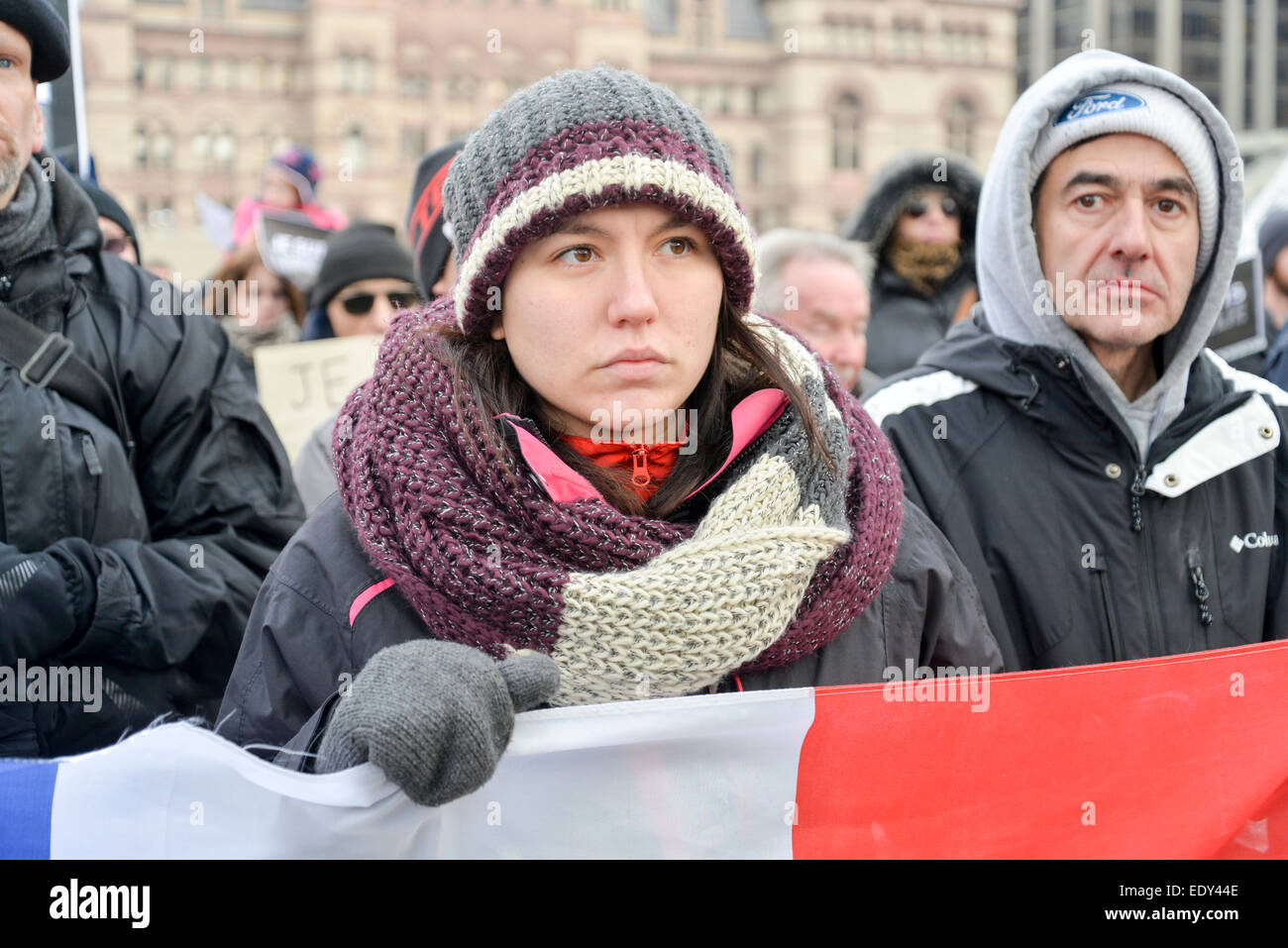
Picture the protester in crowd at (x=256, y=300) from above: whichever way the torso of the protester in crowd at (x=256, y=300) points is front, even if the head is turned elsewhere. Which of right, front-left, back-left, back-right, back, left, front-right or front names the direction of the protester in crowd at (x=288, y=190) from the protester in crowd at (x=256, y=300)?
back

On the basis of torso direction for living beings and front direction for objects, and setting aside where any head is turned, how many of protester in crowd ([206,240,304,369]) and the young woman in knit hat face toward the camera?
2

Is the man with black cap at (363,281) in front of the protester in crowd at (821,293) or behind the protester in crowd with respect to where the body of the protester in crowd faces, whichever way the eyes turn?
behind

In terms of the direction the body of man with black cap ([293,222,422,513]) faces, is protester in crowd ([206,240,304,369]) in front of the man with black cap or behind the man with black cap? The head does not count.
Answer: behind

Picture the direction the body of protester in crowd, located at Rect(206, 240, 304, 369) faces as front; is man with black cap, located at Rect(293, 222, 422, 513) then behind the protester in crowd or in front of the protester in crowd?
in front

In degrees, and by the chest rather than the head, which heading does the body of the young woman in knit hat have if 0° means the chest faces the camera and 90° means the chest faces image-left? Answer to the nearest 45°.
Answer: approximately 0°

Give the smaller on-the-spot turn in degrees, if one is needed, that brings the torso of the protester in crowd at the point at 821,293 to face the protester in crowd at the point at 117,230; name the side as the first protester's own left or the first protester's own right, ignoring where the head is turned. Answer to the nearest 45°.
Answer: approximately 135° to the first protester's own right

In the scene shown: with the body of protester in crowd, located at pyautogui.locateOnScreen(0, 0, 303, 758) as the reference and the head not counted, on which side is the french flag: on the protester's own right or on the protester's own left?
on the protester's own left

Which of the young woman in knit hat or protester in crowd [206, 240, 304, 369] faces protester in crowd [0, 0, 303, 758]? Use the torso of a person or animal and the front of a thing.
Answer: protester in crowd [206, 240, 304, 369]

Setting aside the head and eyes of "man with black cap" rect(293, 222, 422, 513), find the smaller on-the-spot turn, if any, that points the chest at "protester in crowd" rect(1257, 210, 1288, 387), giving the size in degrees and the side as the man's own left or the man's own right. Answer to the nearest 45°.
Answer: approximately 45° to the man's own left

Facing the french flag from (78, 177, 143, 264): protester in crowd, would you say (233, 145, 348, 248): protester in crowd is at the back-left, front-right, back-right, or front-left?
back-left

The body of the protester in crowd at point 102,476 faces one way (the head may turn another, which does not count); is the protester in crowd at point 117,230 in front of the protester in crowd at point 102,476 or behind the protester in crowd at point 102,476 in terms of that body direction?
behind

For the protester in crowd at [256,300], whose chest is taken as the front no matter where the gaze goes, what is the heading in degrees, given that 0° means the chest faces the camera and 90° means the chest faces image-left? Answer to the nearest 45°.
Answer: approximately 0°
